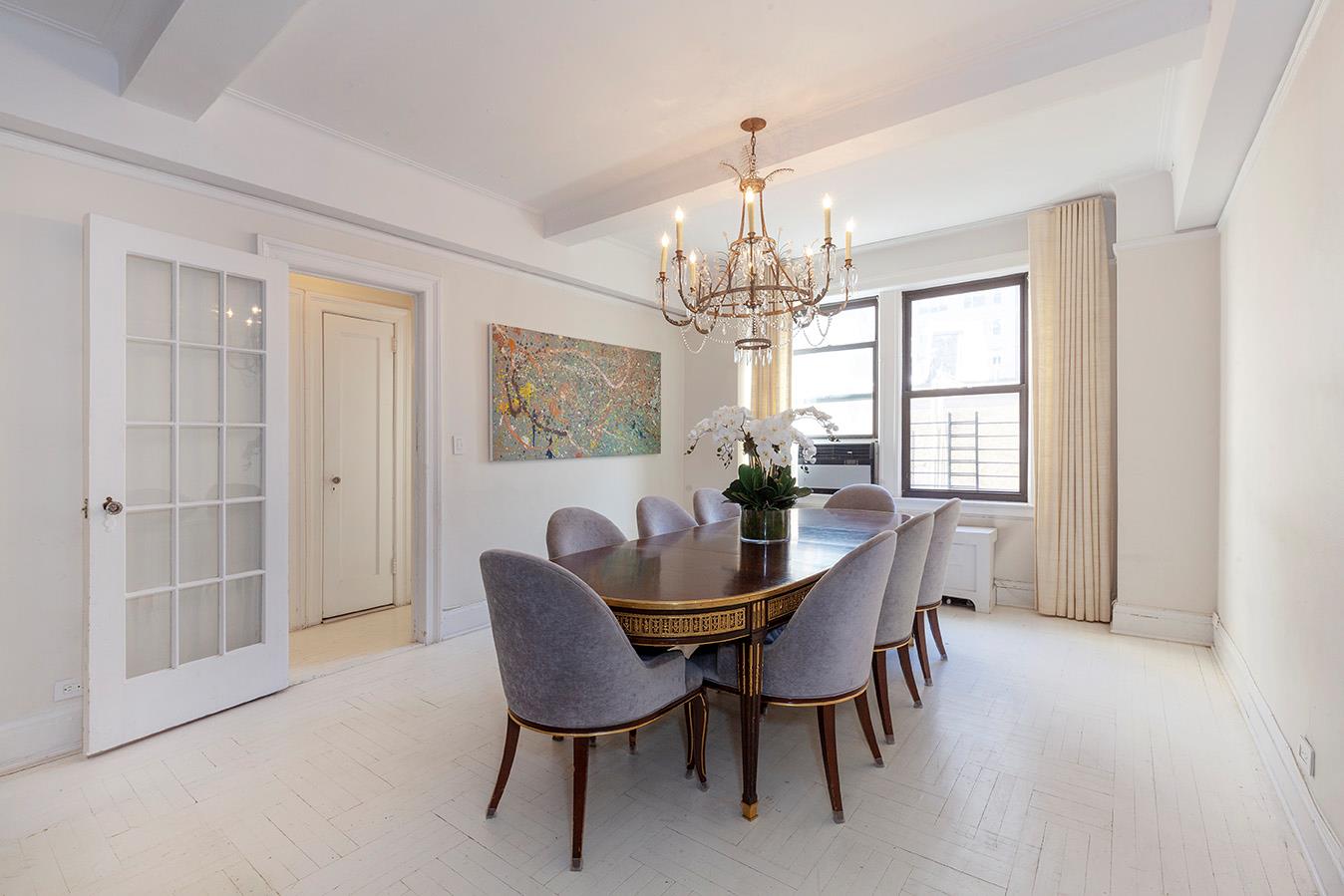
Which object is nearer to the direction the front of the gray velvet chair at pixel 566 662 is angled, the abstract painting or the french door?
the abstract painting

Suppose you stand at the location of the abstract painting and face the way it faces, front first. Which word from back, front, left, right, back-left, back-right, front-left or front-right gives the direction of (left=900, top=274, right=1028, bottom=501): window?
front-left

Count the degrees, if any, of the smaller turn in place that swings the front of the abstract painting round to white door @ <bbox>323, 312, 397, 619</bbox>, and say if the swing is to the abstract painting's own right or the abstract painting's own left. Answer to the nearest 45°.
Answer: approximately 135° to the abstract painting's own right

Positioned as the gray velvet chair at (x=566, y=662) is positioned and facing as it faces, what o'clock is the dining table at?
The dining table is roughly at 1 o'clock from the gray velvet chair.

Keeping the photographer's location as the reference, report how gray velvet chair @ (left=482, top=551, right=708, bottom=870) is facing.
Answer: facing away from the viewer and to the right of the viewer

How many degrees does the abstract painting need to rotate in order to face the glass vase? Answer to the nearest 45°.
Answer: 0° — it already faces it

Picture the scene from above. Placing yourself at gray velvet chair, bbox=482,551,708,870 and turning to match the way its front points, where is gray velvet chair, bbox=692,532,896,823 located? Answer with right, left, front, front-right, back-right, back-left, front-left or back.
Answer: front-right

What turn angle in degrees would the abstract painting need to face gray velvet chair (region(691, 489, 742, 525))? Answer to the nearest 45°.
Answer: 0° — it already faces it

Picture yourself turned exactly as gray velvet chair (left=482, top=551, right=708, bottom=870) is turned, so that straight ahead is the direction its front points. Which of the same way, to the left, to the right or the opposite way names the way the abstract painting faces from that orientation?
to the right

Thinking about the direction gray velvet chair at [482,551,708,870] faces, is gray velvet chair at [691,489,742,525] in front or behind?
in front

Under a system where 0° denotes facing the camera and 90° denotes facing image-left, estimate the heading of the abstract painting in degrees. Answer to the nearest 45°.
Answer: approximately 315°

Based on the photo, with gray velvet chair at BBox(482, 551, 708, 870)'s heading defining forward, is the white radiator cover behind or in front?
in front

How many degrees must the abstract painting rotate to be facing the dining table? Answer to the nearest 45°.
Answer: approximately 45° to its right

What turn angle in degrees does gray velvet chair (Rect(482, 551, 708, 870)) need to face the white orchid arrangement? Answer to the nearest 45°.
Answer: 0° — it already faces it

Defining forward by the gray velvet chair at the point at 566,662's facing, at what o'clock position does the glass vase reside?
The glass vase is roughly at 12 o'clock from the gray velvet chair.

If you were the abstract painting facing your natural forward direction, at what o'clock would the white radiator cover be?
The white radiator cover is roughly at 11 o'clock from the abstract painting.
